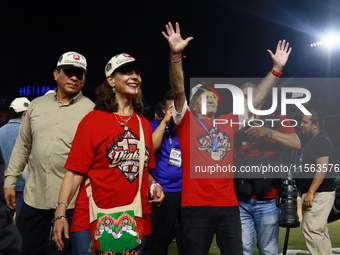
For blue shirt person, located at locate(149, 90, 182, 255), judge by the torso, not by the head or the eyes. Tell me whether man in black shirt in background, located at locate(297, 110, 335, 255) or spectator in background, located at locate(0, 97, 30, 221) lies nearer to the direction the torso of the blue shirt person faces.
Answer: the man in black shirt in background

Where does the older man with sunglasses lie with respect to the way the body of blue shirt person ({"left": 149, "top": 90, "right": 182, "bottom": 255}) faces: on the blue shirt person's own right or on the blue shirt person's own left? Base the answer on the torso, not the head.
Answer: on the blue shirt person's own right

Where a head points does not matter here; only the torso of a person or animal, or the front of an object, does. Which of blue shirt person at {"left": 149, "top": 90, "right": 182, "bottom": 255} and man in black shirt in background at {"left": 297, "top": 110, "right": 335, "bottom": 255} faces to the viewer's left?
the man in black shirt in background

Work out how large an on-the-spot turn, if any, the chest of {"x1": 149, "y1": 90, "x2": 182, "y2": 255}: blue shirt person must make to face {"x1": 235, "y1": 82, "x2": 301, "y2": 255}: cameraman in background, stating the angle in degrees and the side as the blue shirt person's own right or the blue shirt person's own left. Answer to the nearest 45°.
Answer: approximately 45° to the blue shirt person's own left

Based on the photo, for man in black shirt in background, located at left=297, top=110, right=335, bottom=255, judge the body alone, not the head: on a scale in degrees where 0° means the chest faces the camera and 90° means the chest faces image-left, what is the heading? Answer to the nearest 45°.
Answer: approximately 90°

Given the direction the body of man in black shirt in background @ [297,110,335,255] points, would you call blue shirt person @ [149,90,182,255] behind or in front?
in front

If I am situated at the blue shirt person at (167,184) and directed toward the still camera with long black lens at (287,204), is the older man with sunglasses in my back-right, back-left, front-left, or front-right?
back-right

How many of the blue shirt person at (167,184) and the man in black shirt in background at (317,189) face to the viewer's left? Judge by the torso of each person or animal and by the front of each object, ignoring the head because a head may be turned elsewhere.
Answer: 1

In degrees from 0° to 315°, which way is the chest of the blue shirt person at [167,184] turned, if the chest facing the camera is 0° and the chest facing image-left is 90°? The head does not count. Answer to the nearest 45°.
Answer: approximately 315°
